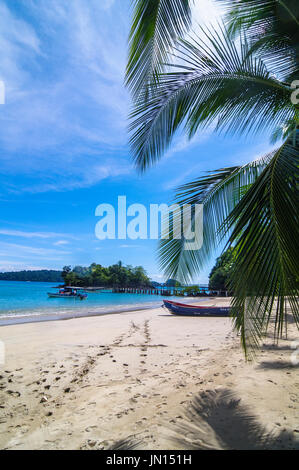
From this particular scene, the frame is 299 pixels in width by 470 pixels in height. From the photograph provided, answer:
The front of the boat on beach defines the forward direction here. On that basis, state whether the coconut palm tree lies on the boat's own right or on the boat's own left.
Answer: on the boat's own left

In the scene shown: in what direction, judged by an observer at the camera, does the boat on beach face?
facing to the left of the viewer
